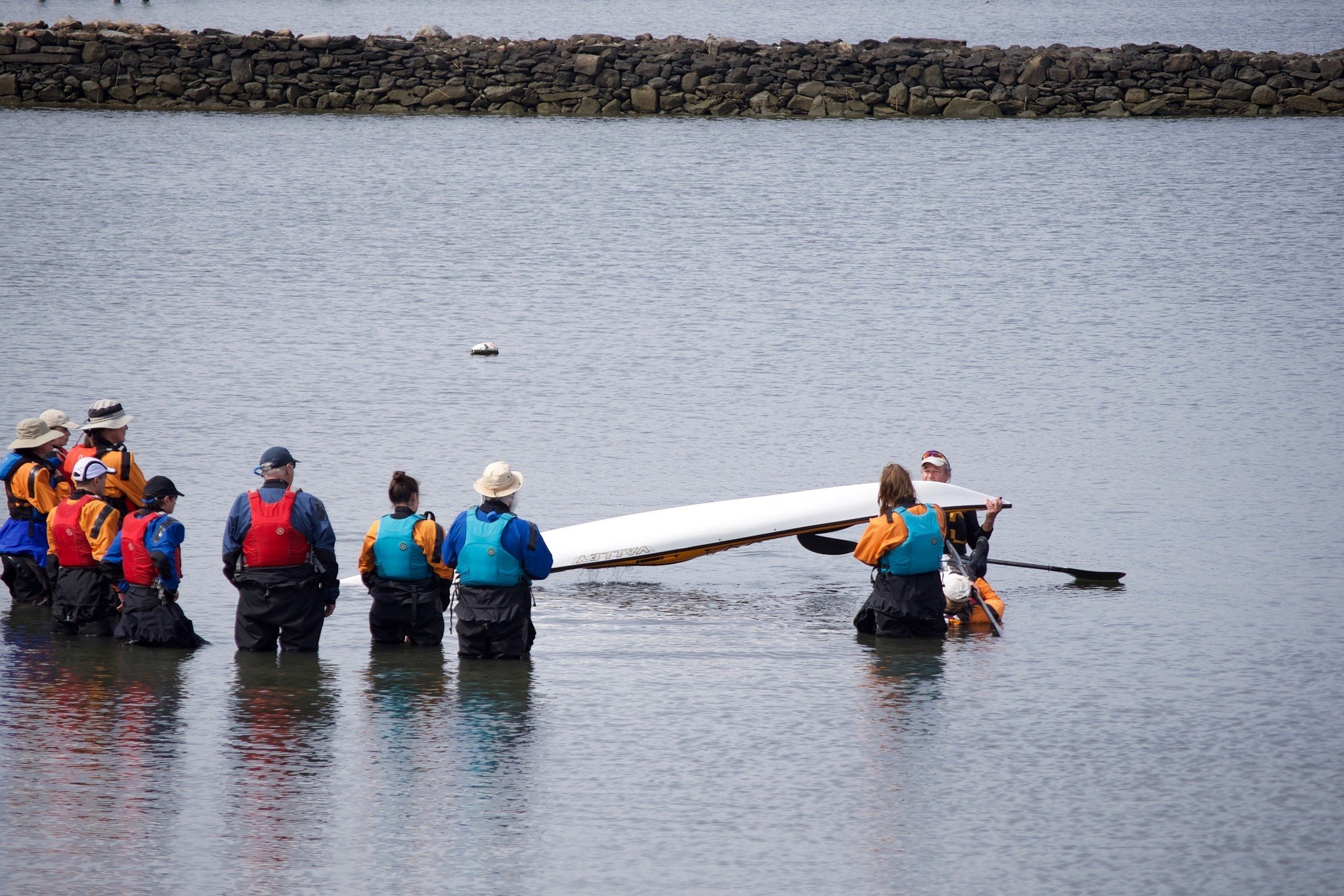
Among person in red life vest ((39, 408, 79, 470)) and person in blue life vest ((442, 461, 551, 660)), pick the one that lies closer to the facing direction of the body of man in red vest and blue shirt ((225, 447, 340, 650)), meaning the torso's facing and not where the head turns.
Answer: the person in red life vest

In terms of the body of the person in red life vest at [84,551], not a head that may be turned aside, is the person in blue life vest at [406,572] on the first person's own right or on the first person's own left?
on the first person's own right

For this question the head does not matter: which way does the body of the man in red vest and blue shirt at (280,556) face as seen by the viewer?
away from the camera

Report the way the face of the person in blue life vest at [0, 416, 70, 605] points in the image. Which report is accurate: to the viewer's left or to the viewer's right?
to the viewer's right

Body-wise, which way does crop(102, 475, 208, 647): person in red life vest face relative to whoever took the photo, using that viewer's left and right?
facing away from the viewer and to the right of the viewer

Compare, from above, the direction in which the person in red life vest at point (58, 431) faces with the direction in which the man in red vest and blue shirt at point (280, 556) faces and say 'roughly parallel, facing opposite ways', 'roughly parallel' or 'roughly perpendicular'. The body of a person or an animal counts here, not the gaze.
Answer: roughly perpendicular

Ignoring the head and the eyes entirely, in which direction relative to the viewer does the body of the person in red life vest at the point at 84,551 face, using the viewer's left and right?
facing away from the viewer and to the right of the viewer

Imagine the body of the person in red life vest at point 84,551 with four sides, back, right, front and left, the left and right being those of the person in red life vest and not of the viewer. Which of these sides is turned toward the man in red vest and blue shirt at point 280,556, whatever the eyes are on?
right

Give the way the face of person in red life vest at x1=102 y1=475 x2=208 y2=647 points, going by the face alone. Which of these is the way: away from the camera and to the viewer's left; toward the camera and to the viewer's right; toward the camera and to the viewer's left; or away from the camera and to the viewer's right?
away from the camera and to the viewer's right

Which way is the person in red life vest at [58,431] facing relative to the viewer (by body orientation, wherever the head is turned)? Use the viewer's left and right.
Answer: facing to the right of the viewer

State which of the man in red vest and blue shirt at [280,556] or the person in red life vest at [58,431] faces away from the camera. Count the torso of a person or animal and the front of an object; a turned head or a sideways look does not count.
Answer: the man in red vest and blue shirt
